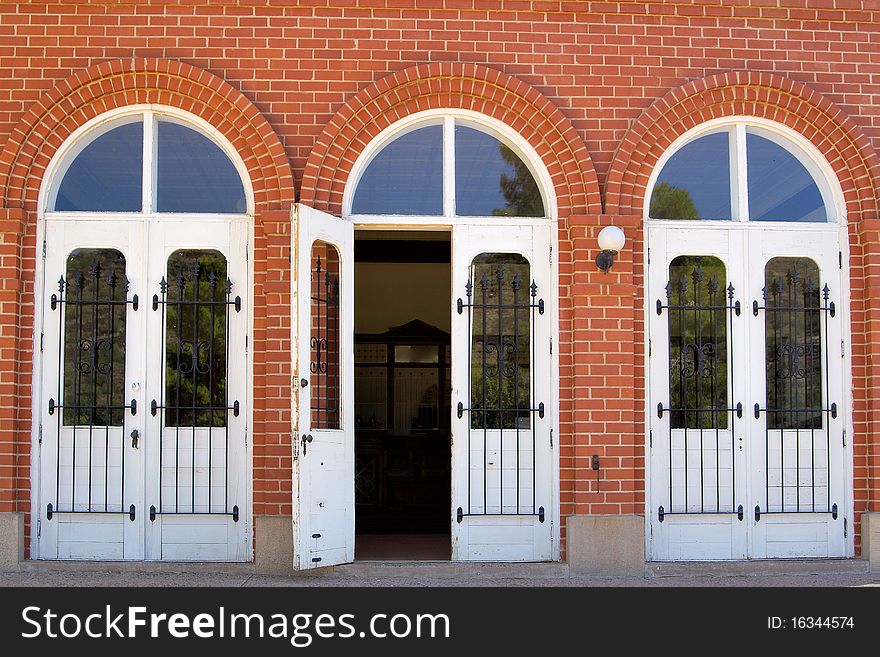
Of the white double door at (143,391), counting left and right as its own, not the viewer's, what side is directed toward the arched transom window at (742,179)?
left

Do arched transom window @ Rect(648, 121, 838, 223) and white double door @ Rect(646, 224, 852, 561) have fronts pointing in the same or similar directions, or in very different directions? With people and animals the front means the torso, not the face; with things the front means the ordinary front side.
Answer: same or similar directions

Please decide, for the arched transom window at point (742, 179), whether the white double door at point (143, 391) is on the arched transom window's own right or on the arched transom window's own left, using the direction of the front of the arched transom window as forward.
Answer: on the arched transom window's own right

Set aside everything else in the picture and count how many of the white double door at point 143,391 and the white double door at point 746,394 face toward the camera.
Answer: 2

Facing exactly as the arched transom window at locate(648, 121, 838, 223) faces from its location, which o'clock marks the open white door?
The open white door is roughly at 2 o'clock from the arched transom window.

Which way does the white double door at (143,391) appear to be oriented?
toward the camera

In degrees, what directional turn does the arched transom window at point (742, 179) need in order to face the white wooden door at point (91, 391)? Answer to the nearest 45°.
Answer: approximately 90° to its right

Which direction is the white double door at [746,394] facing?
toward the camera

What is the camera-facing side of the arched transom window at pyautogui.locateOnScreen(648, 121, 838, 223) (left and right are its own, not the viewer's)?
front

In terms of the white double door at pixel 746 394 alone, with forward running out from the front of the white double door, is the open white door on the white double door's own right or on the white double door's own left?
on the white double door's own right

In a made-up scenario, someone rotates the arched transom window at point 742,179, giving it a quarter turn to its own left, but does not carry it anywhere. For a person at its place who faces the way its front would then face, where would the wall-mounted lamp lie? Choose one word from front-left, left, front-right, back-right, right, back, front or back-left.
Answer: back-right
